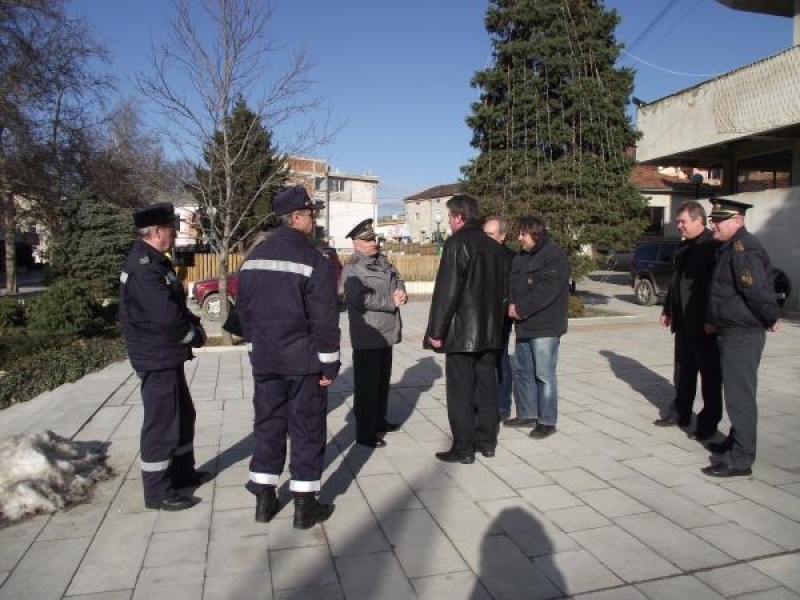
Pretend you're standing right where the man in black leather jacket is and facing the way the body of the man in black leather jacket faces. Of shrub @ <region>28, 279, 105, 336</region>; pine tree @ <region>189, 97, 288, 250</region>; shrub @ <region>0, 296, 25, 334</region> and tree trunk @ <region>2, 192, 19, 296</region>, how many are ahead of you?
4

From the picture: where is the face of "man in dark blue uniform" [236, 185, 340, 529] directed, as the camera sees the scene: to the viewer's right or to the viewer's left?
to the viewer's right

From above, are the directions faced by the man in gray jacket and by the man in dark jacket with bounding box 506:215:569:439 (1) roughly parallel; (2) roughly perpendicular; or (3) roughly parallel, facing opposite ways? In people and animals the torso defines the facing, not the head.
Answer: roughly perpendicular

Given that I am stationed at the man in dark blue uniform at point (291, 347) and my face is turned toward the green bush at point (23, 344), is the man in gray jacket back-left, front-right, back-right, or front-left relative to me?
front-right

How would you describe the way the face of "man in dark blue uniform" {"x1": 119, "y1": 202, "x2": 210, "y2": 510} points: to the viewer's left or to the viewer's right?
to the viewer's right

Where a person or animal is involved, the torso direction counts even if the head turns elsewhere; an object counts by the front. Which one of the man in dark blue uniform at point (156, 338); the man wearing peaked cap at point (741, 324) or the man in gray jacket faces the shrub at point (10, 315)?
the man wearing peaked cap

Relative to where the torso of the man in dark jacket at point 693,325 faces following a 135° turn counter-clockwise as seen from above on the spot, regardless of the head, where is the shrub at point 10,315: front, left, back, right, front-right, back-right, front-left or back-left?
back-right

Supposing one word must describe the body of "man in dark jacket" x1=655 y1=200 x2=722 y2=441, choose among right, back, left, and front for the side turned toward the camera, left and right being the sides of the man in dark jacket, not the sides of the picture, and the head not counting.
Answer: left

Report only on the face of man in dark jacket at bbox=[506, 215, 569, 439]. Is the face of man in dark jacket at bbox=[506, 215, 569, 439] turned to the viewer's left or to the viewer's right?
to the viewer's left

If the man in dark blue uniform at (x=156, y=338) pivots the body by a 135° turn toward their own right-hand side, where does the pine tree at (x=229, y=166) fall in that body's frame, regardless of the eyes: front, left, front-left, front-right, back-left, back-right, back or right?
back-right

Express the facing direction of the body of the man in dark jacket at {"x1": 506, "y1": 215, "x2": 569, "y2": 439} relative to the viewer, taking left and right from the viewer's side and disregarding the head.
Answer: facing the viewer and to the left of the viewer

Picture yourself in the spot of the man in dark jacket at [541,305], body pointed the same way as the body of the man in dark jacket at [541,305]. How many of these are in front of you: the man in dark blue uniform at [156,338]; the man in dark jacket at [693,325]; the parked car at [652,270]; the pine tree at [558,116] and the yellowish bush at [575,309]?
1

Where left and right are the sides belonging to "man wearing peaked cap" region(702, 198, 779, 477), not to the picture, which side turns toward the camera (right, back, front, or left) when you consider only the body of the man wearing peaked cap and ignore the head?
left
